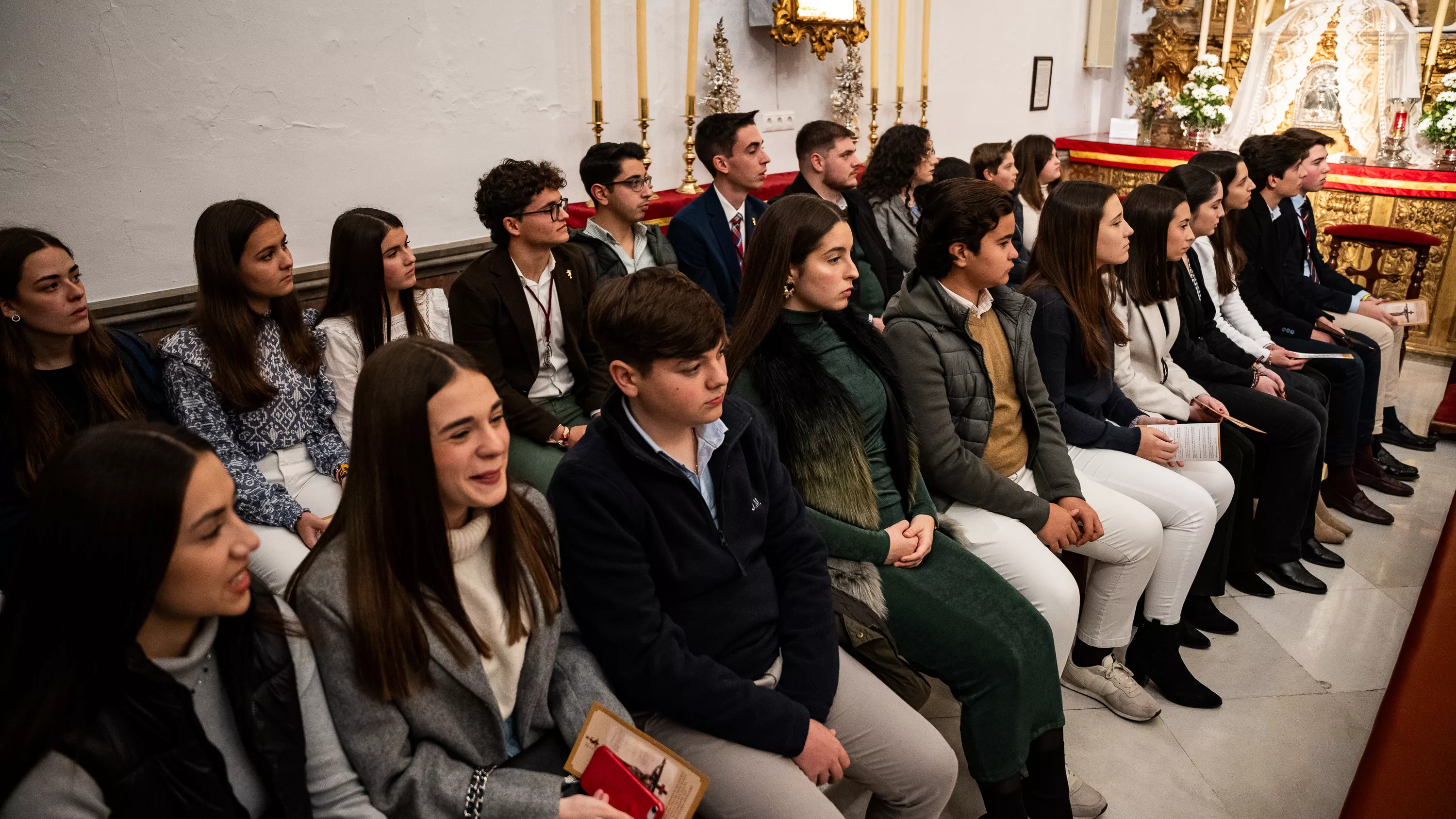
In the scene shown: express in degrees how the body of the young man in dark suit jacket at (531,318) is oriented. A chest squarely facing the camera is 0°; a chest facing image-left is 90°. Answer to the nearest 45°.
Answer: approximately 315°

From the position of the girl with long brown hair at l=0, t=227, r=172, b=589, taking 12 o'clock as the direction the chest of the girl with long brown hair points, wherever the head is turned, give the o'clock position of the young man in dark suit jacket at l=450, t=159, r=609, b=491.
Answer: The young man in dark suit jacket is roughly at 10 o'clock from the girl with long brown hair.

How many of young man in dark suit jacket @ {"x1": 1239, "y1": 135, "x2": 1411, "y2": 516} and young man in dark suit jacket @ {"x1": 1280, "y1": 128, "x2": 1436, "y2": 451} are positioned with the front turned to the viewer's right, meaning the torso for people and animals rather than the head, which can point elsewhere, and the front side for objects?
2

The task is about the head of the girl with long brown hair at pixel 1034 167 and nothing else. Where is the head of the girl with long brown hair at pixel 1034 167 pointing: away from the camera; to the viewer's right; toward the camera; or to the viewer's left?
to the viewer's right

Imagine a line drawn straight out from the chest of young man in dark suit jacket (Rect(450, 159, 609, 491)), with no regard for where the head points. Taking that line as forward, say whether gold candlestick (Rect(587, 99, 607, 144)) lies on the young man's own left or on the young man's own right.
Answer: on the young man's own left

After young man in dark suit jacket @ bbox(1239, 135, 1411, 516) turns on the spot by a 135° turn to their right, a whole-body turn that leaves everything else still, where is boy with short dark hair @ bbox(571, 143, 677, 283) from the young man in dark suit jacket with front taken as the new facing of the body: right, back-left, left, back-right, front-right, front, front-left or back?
front

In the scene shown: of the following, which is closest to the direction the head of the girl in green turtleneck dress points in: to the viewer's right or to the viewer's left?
to the viewer's right

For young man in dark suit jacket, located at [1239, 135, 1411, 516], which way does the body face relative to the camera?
to the viewer's right

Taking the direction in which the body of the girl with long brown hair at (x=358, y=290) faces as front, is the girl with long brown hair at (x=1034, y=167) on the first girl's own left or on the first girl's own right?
on the first girl's own left

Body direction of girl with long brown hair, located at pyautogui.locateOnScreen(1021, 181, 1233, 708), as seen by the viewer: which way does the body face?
to the viewer's right

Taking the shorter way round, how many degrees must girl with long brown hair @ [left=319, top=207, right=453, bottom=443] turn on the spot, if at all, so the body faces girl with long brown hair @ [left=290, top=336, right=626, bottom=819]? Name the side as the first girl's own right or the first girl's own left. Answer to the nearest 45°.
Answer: approximately 45° to the first girl's own right

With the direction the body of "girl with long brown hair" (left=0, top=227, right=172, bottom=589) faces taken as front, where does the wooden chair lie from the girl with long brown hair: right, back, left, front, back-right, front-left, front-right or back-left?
front-left

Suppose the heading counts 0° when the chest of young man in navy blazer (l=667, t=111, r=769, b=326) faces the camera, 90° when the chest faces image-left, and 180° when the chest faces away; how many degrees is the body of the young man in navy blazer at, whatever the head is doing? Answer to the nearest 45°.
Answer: approximately 315°
